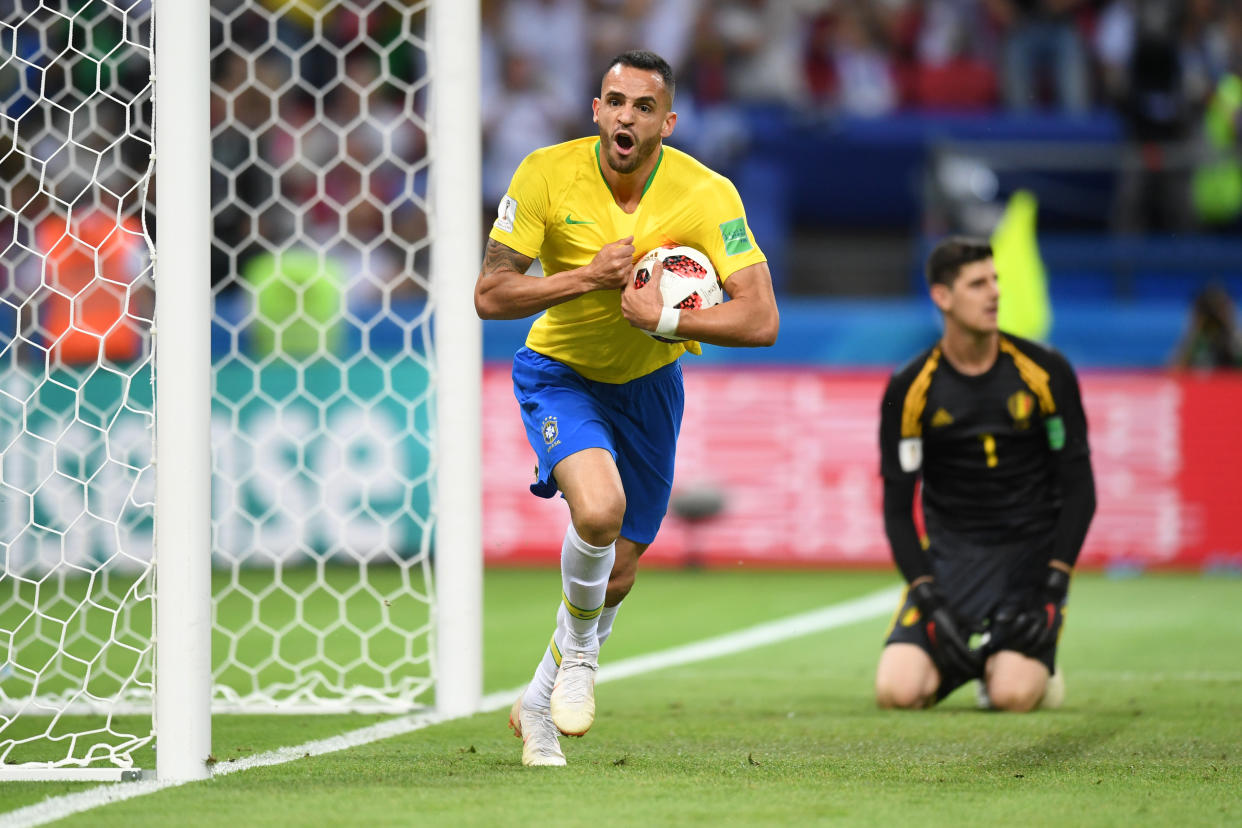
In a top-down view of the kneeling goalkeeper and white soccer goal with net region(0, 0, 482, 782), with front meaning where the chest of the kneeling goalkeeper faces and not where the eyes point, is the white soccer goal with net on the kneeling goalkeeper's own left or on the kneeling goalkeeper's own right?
on the kneeling goalkeeper's own right

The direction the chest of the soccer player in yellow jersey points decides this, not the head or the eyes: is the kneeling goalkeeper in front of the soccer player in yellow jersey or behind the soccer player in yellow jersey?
behind

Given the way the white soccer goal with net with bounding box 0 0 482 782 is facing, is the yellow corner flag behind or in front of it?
in front

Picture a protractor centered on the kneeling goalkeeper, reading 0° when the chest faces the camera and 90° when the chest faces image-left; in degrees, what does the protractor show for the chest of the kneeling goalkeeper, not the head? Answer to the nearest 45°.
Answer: approximately 0°

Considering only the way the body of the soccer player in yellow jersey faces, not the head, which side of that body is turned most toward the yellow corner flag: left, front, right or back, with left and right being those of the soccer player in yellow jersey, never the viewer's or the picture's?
back

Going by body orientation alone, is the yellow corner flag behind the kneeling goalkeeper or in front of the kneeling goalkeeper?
behind
